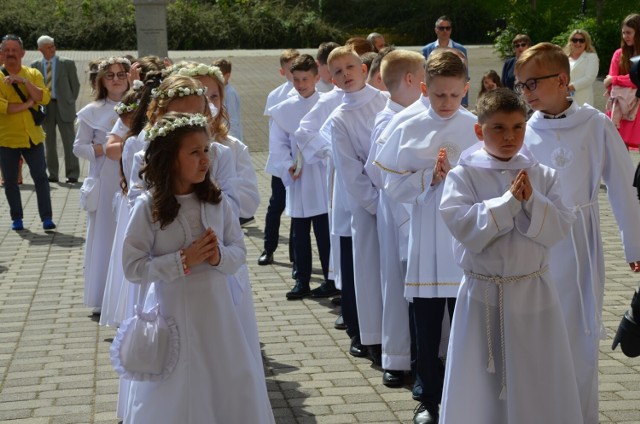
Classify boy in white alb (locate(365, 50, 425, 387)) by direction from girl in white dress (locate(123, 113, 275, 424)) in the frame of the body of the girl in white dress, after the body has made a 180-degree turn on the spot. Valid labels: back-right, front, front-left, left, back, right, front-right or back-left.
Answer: right

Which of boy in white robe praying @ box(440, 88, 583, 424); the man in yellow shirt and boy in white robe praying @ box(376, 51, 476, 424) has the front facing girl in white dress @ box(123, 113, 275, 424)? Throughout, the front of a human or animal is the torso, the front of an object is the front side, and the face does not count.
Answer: the man in yellow shirt

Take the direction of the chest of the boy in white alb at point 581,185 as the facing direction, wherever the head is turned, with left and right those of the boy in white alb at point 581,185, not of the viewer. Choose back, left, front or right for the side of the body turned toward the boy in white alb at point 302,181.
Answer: right

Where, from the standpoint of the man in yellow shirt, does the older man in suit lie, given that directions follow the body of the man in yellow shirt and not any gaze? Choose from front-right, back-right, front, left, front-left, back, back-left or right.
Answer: back

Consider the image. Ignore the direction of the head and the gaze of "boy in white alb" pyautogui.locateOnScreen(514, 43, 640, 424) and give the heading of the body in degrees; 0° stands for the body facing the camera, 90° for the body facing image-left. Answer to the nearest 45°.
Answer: approximately 45°
